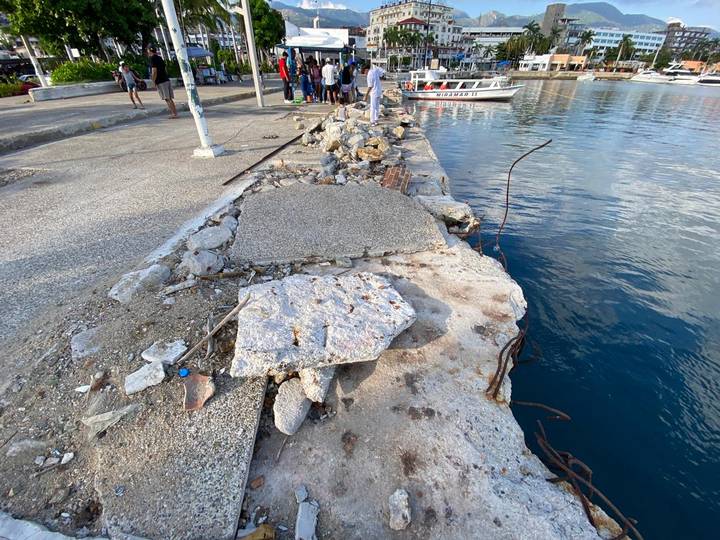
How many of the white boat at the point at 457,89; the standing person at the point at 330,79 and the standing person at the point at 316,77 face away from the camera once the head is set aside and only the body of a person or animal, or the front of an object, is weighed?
2

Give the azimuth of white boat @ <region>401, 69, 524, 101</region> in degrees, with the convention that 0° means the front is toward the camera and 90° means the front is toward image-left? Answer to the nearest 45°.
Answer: approximately 270°

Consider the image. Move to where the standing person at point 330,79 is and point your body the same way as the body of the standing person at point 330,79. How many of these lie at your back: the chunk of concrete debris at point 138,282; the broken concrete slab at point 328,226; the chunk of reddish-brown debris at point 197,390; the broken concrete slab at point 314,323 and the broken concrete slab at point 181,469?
5

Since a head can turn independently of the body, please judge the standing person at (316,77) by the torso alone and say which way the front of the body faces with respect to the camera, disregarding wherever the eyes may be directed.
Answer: away from the camera

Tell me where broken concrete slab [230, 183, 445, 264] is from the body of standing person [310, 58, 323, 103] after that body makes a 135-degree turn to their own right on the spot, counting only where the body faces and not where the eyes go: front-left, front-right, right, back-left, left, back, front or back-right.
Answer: front-right

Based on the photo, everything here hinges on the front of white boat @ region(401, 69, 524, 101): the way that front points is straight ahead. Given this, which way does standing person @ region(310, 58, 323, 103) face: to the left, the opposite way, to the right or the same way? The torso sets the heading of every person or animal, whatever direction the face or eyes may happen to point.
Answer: to the left

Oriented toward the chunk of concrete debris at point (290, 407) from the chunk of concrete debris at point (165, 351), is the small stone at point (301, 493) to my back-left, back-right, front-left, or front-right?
front-right

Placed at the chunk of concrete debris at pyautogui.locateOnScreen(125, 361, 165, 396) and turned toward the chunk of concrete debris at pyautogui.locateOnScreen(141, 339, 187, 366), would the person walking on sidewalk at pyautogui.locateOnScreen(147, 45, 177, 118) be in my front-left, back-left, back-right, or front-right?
front-left

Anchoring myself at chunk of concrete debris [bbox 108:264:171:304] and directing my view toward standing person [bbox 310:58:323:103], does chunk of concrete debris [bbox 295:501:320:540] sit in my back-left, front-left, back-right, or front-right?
back-right

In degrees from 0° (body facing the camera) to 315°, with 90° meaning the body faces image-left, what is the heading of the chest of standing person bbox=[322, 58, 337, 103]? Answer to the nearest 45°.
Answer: approximately 180°

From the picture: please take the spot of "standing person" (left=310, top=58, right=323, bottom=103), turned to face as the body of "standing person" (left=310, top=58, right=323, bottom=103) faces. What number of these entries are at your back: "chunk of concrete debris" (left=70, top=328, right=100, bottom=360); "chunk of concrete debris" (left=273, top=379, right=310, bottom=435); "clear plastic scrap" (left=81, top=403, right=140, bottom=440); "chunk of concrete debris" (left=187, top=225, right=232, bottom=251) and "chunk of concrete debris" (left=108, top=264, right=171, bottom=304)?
5

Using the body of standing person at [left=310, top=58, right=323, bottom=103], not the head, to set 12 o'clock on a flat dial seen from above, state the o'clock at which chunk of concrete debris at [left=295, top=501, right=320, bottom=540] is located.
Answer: The chunk of concrete debris is roughly at 6 o'clock from the standing person.

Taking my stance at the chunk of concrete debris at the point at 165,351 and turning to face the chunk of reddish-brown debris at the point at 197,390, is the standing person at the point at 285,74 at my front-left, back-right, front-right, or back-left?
back-left

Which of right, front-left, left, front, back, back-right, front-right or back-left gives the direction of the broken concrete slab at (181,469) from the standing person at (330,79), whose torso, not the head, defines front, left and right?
back

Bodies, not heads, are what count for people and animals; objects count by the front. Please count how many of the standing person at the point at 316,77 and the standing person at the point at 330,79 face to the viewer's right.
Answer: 0
